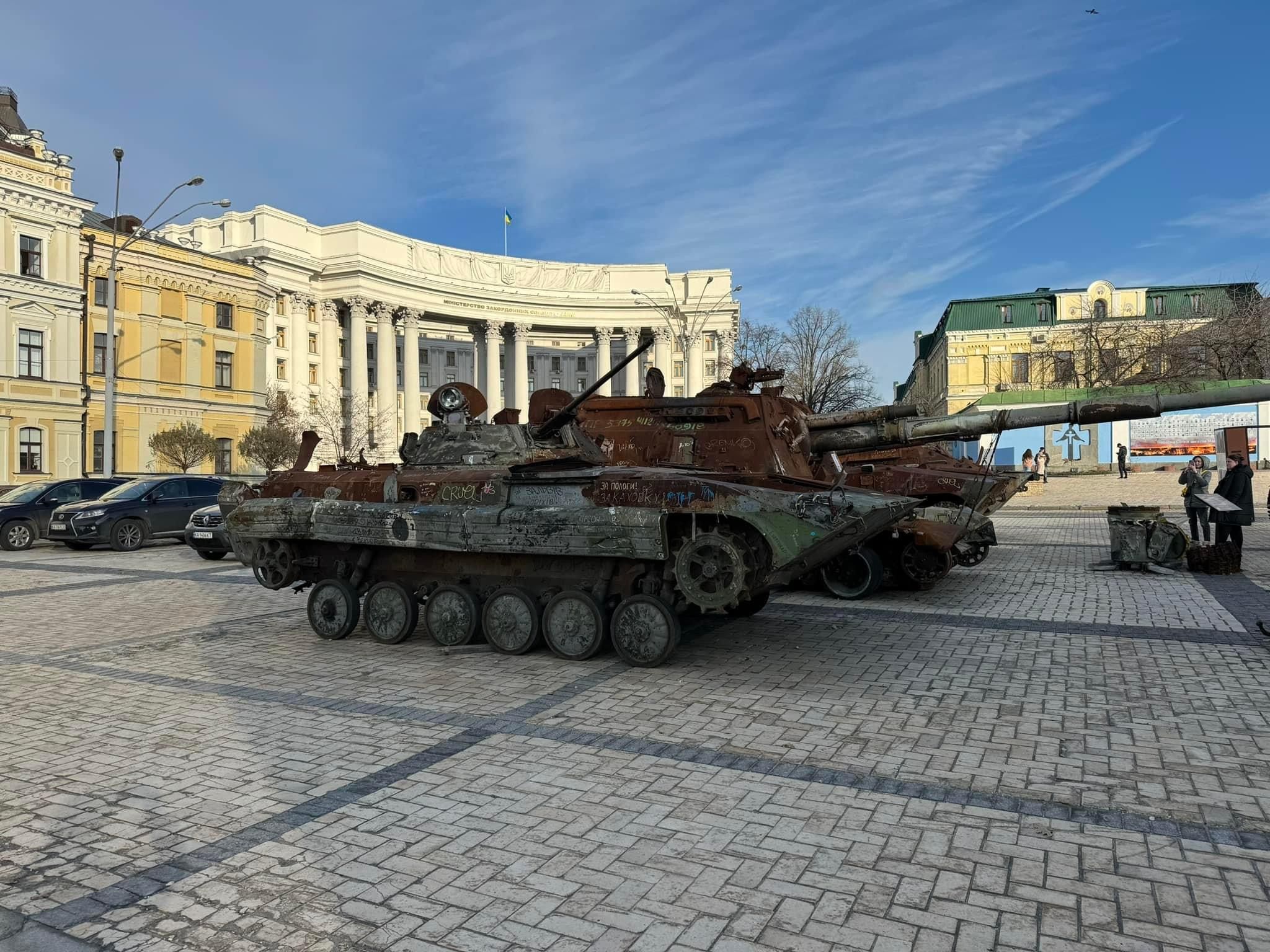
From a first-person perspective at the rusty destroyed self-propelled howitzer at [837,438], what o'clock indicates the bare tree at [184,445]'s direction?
The bare tree is roughly at 7 o'clock from the rusty destroyed self-propelled howitzer.

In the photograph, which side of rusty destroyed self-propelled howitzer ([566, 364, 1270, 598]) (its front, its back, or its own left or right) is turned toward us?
right

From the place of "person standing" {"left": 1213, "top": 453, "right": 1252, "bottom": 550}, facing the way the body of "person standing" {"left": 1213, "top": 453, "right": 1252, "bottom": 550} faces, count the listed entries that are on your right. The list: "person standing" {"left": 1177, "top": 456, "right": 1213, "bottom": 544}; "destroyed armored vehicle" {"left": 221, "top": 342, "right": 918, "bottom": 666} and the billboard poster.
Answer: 2

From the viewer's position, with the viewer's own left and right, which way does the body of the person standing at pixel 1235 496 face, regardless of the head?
facing to the left of the viewer

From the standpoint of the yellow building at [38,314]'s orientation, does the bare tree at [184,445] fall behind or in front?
in front

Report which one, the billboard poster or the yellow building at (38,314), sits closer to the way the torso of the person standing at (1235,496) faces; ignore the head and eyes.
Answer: the yellow building

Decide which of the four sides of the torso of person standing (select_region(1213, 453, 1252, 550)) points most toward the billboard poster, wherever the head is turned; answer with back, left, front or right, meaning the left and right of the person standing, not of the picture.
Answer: right

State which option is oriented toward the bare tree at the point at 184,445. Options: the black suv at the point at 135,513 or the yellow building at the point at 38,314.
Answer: the yellow building

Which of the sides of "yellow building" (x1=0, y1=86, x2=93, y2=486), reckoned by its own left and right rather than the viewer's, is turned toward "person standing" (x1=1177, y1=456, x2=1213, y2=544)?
front

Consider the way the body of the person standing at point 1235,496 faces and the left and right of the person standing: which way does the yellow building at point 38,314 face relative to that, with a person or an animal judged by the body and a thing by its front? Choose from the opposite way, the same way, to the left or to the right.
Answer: the opposite way

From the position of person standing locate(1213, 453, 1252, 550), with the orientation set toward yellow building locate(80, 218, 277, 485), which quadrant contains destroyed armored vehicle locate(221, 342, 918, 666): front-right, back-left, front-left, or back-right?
front-left

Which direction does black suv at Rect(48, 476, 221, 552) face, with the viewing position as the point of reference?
facing the viewer and to the left of the viewer

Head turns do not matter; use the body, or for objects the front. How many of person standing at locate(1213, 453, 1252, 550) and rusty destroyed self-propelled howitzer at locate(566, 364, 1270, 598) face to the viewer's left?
1
